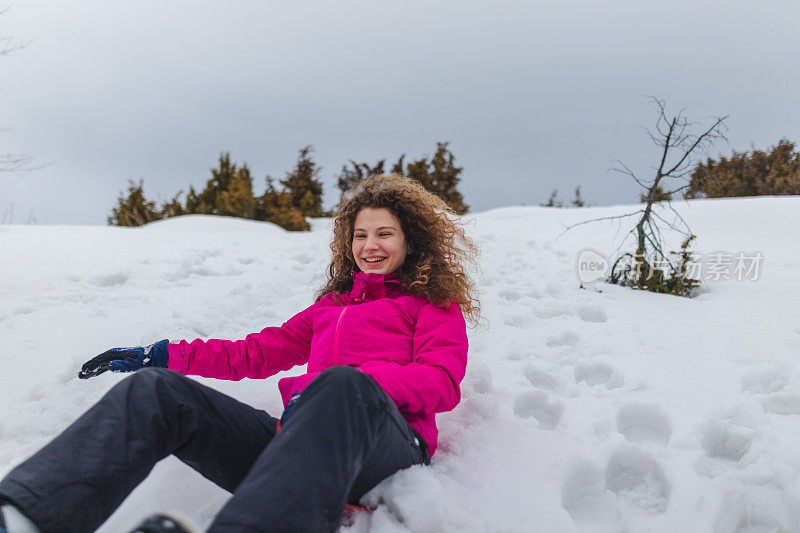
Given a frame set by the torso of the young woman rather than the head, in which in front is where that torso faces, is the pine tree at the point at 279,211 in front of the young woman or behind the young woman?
behind

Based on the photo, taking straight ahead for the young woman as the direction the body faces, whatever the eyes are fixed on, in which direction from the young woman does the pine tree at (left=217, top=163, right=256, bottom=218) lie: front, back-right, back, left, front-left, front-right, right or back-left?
back-right

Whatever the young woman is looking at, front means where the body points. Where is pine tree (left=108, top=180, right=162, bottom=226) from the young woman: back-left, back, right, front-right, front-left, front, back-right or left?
back-right

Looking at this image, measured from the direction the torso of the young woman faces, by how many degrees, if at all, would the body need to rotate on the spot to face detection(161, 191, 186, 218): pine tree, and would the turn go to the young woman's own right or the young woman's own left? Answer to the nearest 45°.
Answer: approximately 135° to the young woman's own right

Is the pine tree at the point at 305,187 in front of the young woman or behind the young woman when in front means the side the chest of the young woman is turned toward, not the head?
behind

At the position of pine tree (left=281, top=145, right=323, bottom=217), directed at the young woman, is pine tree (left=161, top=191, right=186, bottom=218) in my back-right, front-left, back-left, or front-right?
back-right

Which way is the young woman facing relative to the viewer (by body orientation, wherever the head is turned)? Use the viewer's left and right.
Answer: facing the viewer and to the left of the viewer
